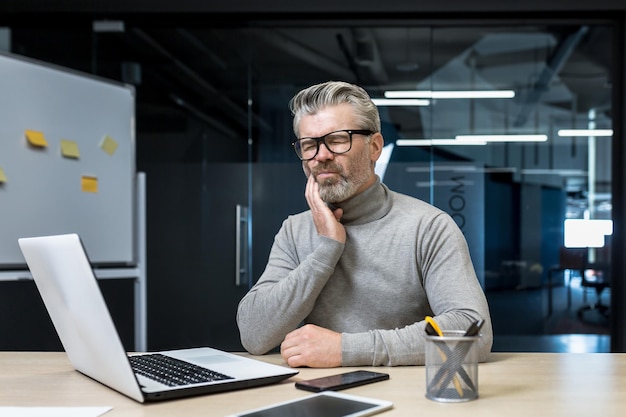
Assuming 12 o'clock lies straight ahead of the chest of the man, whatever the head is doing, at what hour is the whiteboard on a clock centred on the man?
The whiteboard is roughly at 3 o'clock from the man.

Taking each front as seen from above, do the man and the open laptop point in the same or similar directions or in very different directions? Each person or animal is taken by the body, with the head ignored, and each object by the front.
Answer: very different directions

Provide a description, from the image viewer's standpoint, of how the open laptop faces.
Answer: facing away from the viewer and to the right of the viewer

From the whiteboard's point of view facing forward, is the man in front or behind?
in front

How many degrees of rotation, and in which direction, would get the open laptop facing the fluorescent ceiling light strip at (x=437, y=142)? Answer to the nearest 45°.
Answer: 0° — it already faces it

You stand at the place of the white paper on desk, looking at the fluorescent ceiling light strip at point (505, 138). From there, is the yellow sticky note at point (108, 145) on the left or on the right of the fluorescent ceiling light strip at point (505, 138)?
left

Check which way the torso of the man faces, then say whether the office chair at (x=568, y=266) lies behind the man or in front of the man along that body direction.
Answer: behind

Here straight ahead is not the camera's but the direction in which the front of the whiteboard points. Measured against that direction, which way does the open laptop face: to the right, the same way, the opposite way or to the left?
to the left

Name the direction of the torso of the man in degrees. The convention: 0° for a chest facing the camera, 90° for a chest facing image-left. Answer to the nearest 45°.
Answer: approximately 45°

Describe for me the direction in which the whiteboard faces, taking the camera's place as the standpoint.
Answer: facing the viewer and to the right of the viewer

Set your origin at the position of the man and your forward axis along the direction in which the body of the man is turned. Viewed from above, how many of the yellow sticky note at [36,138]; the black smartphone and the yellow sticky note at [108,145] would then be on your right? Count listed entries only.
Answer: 2

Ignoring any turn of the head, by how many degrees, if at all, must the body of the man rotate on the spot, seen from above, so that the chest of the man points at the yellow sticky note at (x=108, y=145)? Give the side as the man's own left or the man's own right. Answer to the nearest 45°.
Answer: approximately 90° to the man's own right
